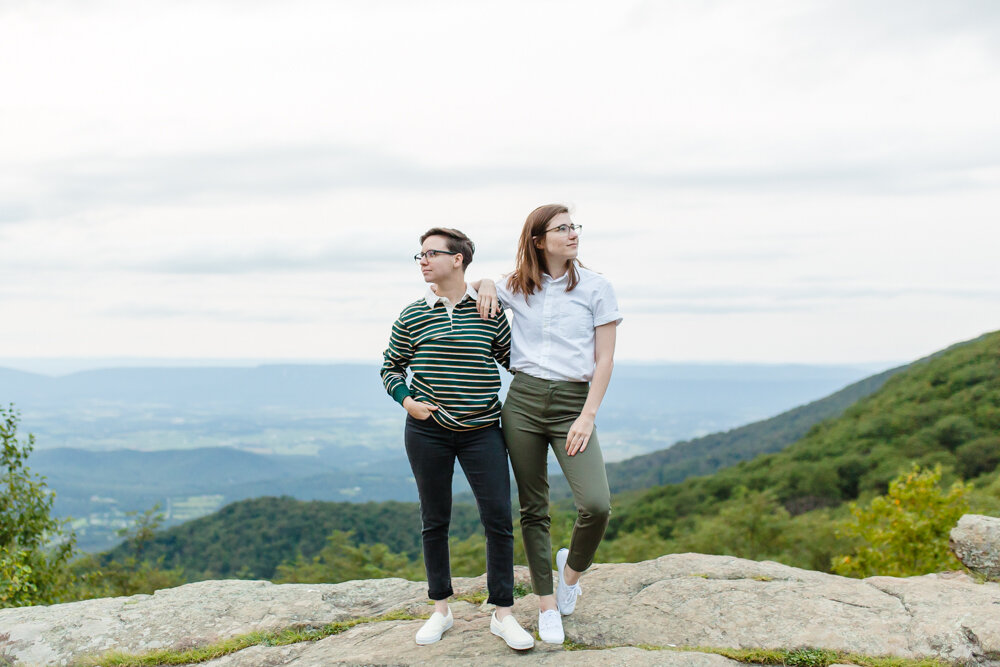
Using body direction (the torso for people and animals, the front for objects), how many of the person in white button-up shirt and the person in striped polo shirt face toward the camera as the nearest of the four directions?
2

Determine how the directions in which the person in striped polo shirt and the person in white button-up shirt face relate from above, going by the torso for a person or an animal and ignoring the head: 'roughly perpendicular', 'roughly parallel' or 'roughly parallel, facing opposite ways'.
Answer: roughly parallel

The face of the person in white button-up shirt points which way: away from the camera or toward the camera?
toward the camera

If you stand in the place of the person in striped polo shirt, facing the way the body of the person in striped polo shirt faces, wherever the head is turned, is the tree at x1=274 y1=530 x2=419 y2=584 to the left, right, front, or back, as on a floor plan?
back

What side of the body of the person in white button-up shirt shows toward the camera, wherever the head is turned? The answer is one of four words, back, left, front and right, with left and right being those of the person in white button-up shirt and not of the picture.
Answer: front

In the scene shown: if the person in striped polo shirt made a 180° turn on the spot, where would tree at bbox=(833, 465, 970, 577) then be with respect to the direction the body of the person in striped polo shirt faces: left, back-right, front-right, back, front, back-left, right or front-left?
front-right

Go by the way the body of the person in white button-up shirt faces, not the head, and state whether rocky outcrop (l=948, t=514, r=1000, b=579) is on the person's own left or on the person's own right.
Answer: on the person's own left
